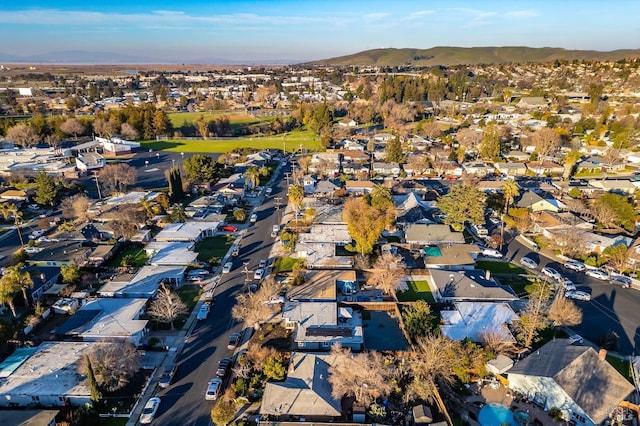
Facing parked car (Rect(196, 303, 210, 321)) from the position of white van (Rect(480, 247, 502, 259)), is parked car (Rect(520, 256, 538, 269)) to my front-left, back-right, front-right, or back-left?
back-left

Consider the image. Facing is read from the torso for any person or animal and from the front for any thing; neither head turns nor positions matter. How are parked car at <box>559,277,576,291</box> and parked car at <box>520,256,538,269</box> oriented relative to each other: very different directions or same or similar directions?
same or similar directions

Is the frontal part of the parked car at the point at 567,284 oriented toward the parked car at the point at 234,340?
no
